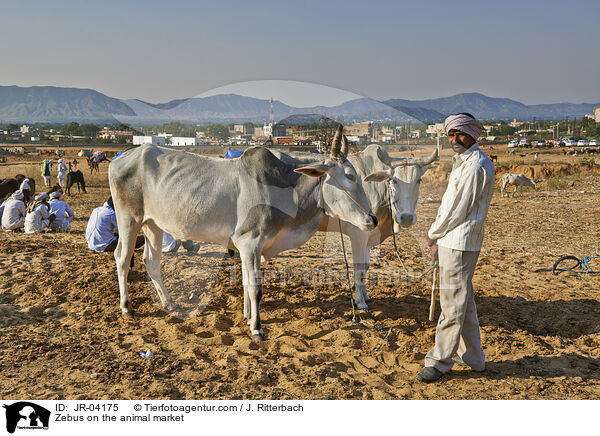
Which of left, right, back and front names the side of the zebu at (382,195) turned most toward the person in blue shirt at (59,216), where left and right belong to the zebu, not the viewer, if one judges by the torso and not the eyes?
back

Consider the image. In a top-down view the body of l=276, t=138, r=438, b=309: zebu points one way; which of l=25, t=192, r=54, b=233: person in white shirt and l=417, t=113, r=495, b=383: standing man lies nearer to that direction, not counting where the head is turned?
the standing man

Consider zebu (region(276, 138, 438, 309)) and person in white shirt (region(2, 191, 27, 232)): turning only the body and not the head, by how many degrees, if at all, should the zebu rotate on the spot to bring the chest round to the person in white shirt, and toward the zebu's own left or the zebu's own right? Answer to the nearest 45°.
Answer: approximately 180°

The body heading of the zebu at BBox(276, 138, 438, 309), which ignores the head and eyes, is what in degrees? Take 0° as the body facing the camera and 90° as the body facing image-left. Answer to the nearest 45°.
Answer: approximately 315°

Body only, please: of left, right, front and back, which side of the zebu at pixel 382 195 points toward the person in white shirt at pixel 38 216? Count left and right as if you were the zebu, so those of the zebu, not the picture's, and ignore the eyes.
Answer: back
